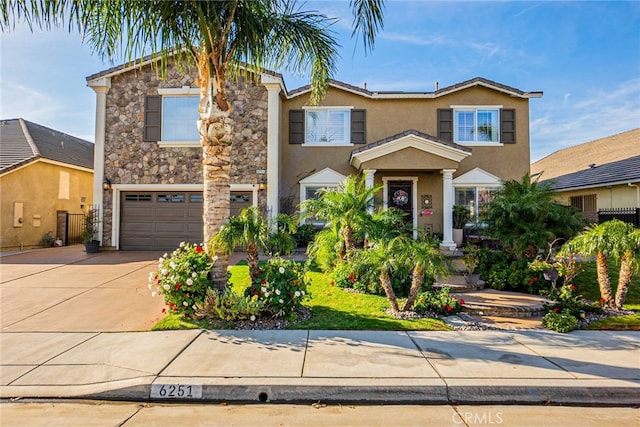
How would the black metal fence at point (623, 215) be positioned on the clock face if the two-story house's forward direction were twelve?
The black metal fence is roughly at 9 o'clock from the two-story house.

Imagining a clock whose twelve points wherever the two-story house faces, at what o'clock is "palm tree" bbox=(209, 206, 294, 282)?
The palm tree is roughly at 12 o'clock from the two-story house.

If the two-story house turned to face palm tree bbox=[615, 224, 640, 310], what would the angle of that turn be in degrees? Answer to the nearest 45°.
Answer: approximately 45° to its left

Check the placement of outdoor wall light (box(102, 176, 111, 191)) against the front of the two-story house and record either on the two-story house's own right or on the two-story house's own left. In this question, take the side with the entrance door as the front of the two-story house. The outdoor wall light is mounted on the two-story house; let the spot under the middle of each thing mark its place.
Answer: on the two-story house's own right

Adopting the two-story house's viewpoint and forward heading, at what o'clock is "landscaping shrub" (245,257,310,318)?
The landscaping shrub is roughly at 12 o'clock from the two-story house.

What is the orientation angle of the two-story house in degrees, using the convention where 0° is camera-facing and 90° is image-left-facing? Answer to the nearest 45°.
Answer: approximately 0°

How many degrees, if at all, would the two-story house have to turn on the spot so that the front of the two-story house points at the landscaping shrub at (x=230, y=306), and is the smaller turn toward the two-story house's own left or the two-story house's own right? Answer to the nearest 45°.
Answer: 0° — it already faces it

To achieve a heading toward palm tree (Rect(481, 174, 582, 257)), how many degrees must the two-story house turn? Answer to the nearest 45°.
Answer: approximately 45° to its left

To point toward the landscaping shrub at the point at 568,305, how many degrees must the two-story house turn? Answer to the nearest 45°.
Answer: approximately 45° to its left

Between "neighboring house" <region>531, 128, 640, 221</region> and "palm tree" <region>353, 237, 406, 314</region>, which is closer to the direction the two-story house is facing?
the palm tree
